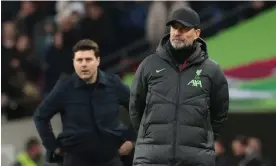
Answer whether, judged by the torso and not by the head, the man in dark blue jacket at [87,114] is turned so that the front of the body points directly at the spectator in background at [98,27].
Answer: no

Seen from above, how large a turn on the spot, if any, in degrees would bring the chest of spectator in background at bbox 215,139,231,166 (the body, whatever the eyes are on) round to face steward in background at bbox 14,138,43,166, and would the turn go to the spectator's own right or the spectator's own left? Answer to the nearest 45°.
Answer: approximately 45° to the spectator's own right

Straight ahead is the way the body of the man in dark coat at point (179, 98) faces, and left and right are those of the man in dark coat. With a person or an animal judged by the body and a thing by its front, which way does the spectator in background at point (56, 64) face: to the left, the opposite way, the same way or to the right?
the same way

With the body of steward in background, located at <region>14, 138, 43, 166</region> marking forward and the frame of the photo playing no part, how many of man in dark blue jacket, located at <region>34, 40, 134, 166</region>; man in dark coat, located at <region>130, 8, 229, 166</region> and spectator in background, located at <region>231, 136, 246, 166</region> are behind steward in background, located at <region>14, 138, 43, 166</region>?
0

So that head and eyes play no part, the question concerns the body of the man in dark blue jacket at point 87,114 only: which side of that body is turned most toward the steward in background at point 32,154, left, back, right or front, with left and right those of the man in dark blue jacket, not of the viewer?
back

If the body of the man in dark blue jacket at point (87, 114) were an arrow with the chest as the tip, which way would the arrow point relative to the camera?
toward the camera

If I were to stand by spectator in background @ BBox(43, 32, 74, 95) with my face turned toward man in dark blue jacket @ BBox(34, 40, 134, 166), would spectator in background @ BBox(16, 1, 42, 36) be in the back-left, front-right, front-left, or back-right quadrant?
back-right

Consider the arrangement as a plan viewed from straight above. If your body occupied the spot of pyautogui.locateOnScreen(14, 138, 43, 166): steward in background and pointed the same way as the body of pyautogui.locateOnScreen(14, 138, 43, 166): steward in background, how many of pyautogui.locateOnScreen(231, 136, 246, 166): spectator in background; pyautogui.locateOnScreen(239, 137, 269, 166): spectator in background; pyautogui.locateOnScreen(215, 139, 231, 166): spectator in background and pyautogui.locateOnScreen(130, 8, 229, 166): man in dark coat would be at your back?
0

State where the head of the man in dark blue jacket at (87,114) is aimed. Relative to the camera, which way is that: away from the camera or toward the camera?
toward the camera

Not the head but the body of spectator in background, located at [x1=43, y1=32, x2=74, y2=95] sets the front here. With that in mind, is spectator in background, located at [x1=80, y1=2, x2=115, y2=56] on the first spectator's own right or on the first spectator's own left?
on the first spectator's own left

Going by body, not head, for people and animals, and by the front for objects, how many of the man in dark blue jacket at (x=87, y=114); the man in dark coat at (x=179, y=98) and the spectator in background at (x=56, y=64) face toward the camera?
3

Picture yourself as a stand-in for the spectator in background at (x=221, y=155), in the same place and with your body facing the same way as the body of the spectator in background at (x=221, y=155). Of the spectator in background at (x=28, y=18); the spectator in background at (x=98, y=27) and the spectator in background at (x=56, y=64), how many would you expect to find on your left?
0

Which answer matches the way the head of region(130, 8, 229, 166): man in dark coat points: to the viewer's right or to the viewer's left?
to the viewer's left
